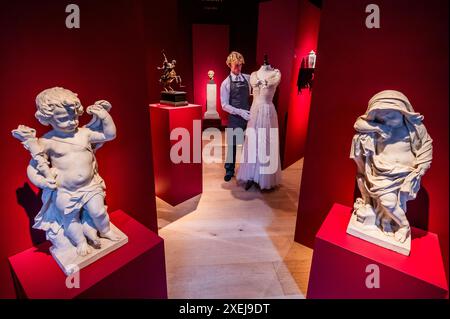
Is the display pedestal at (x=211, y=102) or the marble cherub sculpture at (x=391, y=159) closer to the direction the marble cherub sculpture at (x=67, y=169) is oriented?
the marble cherub sculpture

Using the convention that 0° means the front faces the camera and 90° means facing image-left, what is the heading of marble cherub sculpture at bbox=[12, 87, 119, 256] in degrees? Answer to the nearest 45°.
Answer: approximately 315°

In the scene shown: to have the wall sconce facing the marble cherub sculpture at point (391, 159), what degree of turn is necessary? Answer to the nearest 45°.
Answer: approximately 90° to its left

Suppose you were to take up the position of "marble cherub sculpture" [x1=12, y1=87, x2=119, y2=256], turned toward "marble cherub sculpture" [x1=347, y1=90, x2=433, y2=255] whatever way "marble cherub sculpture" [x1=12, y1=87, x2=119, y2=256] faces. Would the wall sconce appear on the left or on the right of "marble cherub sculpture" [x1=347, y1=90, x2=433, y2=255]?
left

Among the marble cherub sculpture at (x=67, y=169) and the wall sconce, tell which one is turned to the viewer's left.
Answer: the wall sconce

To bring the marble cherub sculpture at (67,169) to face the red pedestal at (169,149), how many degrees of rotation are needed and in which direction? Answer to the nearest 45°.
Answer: approximately 90° to its left

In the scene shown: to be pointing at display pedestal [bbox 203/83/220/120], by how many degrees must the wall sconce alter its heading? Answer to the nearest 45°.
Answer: approximately 45° to its right

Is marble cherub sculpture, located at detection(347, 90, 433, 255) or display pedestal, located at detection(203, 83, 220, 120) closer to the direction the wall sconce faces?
the display pedestal

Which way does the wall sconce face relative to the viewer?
to the viewer's left

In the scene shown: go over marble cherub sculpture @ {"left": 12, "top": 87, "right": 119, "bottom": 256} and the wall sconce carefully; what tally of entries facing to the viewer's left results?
1
